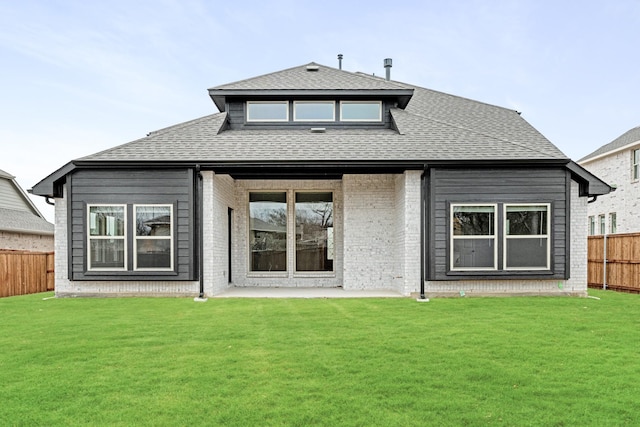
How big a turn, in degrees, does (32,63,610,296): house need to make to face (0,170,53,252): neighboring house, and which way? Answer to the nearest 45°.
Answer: approximately 45° to its left

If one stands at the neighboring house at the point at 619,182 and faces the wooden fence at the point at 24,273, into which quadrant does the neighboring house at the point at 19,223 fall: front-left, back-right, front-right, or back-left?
front-right

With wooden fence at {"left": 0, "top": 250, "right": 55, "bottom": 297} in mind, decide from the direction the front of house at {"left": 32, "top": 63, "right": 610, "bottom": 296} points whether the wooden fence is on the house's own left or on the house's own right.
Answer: on the house's own left

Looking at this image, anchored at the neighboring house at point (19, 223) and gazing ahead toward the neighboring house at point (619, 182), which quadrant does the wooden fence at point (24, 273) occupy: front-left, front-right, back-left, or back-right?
front-right

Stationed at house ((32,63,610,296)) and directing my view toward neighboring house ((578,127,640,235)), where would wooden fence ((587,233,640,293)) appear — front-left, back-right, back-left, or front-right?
front-right

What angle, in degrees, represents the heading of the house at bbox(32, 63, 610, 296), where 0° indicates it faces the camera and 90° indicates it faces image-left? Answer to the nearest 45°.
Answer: approximately 180°
